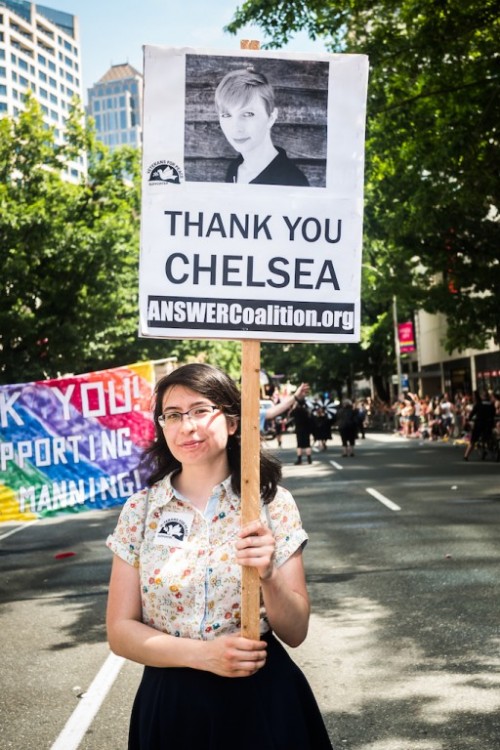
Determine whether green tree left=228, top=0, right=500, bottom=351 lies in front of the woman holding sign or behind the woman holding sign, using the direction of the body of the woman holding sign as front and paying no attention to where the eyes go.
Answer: behind

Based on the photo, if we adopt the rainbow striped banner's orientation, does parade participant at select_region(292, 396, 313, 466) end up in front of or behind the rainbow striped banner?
behind

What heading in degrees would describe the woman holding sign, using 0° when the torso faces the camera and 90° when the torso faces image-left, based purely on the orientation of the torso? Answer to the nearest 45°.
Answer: approximately 0°

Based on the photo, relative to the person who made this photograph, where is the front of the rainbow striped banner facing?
facing the viewer

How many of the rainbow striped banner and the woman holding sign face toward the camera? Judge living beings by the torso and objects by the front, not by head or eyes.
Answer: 2
